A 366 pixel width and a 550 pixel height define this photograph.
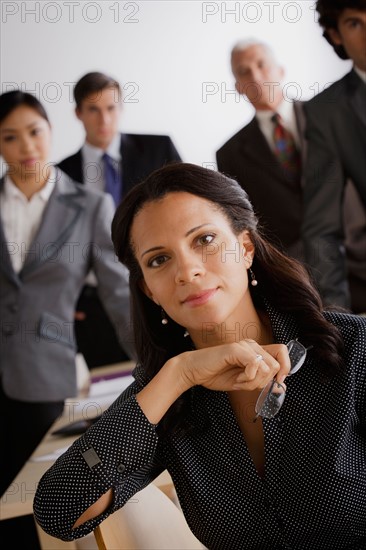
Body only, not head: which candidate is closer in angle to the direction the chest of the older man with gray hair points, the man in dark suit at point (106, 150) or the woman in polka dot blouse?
the woman in polka dot blouse

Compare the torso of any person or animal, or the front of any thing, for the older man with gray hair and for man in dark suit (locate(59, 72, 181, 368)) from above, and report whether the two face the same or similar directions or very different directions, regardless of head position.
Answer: same or similar directions

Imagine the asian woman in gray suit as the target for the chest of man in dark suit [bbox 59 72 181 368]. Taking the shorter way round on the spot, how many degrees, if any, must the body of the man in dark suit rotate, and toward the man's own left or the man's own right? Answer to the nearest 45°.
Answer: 0° — they already face them

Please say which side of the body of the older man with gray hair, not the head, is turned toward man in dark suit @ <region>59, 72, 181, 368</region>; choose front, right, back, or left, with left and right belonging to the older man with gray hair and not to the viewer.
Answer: right

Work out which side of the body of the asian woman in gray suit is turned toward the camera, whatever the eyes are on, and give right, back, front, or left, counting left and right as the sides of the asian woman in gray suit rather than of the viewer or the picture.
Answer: front

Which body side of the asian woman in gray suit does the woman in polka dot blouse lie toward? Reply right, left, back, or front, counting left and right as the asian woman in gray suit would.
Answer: front

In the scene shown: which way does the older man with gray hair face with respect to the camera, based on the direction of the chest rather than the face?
toward the camera

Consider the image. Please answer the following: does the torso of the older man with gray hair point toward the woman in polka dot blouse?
yes

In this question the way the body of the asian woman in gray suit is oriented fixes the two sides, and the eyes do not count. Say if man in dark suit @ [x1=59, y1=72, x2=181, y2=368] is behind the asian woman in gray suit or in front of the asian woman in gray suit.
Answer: behind

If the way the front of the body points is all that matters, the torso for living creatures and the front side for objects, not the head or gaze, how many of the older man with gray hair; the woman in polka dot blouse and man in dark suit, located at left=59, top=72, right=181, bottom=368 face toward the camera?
3

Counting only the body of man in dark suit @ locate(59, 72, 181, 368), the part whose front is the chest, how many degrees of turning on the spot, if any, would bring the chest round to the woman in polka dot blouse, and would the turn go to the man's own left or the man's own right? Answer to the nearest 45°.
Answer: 0° — they already face them

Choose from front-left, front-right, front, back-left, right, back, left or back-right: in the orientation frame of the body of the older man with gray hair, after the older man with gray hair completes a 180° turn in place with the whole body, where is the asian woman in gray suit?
back-left

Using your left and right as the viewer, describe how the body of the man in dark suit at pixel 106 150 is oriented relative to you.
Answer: facing the viewer

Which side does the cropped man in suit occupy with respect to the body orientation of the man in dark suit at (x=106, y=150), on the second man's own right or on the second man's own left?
on the second man's own left

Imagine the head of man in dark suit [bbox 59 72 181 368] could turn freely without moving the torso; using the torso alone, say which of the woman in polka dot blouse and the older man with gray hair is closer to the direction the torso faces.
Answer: the woman in polka dot blouse
